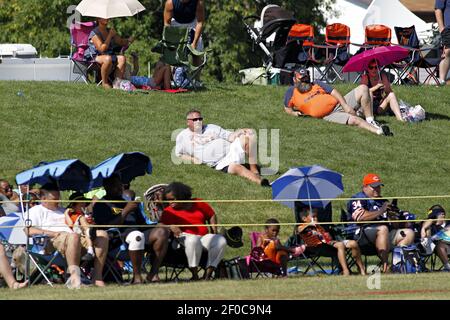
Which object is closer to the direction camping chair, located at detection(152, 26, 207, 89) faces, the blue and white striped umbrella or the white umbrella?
the blue and white striped umbrella

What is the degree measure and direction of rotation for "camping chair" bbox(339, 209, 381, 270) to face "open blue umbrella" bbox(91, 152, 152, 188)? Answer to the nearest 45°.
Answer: approximately 135° to its right

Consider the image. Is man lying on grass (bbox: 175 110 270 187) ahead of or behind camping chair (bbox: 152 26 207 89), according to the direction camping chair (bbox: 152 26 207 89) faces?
ahead

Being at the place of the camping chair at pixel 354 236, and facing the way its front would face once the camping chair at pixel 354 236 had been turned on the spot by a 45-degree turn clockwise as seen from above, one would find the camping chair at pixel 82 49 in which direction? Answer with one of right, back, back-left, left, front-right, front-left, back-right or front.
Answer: back-right

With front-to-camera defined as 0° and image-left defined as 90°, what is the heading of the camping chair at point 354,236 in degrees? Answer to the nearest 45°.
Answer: approximately 315°
